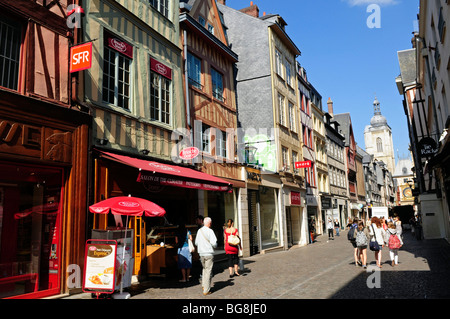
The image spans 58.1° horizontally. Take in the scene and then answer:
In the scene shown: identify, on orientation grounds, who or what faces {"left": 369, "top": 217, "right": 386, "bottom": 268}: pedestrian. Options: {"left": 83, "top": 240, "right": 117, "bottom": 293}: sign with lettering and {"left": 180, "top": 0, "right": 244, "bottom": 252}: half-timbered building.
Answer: the half-timbered building

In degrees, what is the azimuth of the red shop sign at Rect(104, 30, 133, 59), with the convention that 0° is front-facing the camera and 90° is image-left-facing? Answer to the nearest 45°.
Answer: approximately 315°

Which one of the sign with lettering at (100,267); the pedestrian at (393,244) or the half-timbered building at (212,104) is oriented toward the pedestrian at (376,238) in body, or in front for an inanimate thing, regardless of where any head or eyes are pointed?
the half-timbered building

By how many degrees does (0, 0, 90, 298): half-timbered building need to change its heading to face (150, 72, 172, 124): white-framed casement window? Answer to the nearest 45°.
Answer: approximately 90° to its left

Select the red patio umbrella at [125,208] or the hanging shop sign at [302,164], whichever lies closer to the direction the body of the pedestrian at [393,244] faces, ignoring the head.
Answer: the hanging shop sign

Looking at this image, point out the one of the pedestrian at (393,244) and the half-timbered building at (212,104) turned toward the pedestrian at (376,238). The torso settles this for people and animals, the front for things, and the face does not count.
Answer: the half-timbered building

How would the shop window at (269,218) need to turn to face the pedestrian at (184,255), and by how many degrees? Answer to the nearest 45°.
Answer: approximately 45° to its right

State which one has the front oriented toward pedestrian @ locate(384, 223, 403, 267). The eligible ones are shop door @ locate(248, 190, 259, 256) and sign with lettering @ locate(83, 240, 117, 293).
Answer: the shop door

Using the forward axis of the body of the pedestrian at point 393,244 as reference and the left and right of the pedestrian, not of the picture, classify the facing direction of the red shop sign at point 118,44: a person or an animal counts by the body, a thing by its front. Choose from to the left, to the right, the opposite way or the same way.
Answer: to the right

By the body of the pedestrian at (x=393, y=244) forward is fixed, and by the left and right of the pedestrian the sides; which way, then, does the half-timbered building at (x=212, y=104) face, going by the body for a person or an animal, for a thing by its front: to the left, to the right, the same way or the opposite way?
to the right

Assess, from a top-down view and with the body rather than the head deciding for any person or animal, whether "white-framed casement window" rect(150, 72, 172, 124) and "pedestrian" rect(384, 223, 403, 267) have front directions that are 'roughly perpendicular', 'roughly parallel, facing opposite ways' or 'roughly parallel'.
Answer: roughly perpendicular
